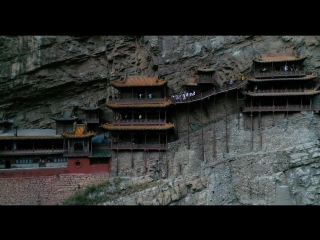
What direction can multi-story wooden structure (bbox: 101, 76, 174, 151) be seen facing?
toward the camera

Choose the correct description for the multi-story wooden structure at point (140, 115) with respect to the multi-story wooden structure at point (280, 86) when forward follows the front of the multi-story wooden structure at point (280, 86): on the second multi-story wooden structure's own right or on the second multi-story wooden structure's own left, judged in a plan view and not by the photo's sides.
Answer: on the second multi-story wooden structure's own right

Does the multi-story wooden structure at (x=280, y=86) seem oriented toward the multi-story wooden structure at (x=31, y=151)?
no

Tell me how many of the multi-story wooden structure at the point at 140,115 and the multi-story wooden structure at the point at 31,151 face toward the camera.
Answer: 2

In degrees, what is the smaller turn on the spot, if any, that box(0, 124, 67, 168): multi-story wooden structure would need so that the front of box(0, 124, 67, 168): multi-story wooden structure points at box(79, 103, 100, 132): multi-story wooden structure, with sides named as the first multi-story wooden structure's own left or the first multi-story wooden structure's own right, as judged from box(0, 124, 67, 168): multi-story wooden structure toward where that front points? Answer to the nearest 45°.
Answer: approximately 90° to the first multi-story wooden structure's own left

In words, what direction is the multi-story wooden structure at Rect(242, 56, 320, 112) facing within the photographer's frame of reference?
facing the viewer

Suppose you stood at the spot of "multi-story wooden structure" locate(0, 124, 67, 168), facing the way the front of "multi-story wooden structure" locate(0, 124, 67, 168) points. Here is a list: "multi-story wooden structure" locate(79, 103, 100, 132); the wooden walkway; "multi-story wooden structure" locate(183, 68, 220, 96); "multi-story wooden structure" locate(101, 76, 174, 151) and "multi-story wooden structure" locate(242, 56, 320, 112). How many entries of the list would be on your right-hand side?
0

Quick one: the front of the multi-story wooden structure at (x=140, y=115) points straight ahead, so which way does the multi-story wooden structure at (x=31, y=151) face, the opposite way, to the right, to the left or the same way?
the same way

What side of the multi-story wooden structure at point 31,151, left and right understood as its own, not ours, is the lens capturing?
front

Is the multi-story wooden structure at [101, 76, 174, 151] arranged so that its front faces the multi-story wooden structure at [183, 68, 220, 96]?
no

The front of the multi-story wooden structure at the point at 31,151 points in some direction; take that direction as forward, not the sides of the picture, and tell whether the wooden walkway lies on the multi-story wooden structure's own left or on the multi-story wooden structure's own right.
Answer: on the multi-story wooden structure's own left

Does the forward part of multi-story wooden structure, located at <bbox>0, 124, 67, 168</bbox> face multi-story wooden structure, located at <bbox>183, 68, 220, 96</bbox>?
no

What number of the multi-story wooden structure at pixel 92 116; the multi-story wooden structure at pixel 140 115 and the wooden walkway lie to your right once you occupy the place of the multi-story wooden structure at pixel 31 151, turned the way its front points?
0

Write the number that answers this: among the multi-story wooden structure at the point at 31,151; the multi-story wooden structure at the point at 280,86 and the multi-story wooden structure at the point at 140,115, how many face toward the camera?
3

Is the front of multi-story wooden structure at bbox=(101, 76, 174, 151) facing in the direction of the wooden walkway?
no

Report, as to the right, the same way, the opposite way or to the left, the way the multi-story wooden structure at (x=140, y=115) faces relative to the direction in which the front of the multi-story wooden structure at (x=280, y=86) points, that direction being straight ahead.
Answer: the same way

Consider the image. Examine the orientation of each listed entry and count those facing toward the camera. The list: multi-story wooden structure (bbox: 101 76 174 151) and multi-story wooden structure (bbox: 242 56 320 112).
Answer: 2
